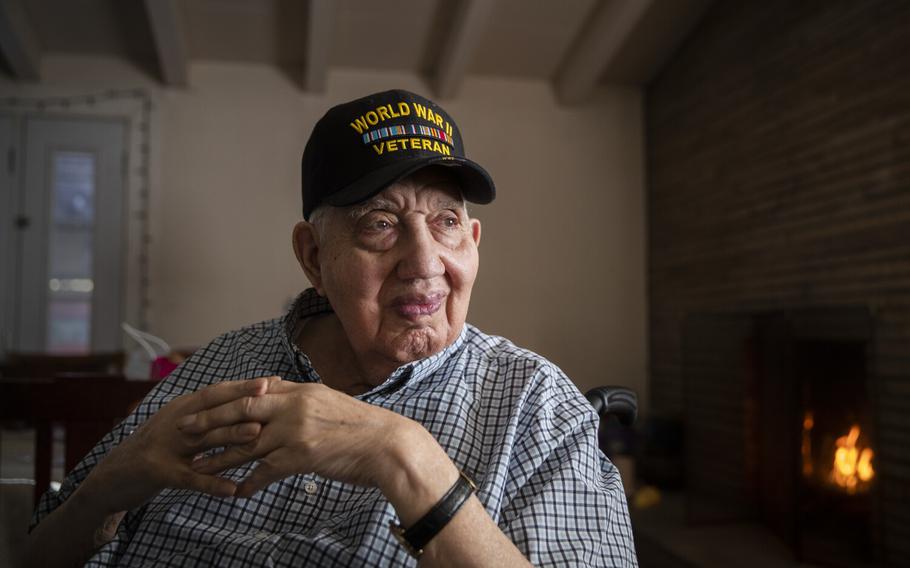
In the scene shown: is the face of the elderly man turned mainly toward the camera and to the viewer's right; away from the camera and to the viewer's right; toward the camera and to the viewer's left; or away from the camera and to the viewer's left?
toward the camera and to the viewer's right

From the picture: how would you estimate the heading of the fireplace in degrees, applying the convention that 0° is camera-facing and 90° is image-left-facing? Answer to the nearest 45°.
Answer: approximately 45°

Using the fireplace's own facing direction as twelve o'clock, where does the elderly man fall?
The elderly man is roughly at 11 o'clock from the fireplace.

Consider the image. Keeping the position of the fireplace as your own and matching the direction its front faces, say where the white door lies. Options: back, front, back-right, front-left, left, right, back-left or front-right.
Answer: front-right
